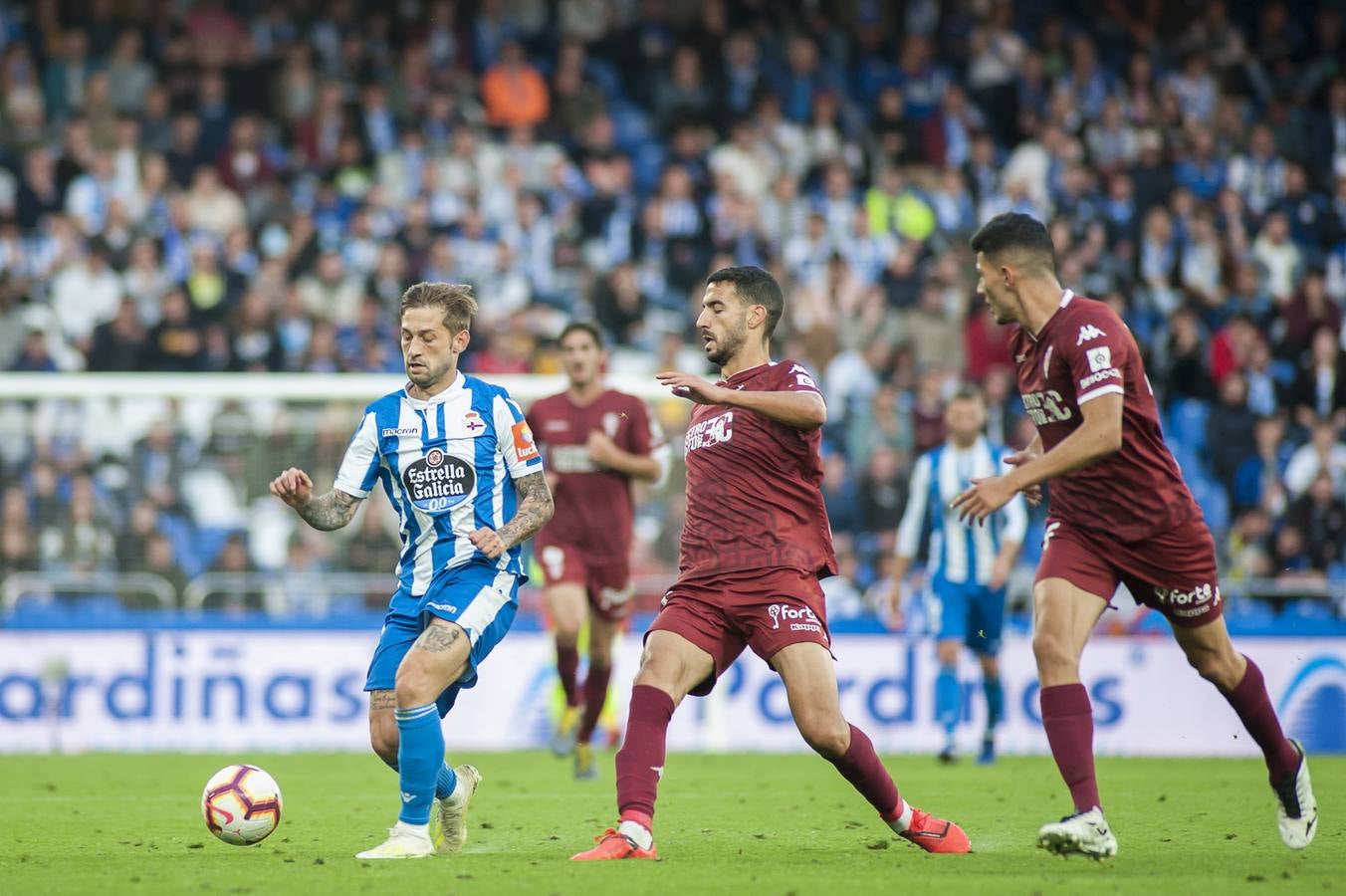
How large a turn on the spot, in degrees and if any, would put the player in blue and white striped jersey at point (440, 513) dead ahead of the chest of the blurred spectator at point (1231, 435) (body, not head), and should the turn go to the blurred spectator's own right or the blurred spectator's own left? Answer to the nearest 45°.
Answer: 0° — they already face them

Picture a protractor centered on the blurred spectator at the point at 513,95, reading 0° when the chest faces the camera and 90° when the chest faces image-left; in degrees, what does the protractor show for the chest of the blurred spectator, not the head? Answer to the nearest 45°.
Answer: approximately 0°

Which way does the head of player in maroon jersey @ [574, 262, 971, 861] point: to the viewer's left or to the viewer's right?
to the viewer's left

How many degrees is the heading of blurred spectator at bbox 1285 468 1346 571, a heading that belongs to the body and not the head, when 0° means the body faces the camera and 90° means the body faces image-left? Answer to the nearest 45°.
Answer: approximately 0°

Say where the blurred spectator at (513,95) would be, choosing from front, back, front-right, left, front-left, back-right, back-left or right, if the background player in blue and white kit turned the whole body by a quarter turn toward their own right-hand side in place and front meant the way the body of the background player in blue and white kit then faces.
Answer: front-right

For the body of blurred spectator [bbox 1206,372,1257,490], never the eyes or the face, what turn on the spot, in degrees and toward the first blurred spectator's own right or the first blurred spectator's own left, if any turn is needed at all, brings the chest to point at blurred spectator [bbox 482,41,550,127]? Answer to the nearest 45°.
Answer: approximately 90° to the first blurred spectator's own right

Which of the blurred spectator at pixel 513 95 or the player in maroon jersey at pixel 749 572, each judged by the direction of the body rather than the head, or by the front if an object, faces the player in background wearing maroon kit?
the blurred spectator

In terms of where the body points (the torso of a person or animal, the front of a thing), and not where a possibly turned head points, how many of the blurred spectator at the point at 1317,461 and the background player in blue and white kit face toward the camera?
2

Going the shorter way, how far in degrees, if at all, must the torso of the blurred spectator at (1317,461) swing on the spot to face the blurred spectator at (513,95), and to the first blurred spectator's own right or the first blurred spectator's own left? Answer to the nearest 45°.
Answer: approximately 90° to the first blurred spectator's own right

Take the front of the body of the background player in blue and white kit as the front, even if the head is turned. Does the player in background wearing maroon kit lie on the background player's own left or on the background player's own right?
on the background player's own right

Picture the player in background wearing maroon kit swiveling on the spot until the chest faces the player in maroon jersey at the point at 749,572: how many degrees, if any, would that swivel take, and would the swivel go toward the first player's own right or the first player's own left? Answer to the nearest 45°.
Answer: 0° — they already face them
